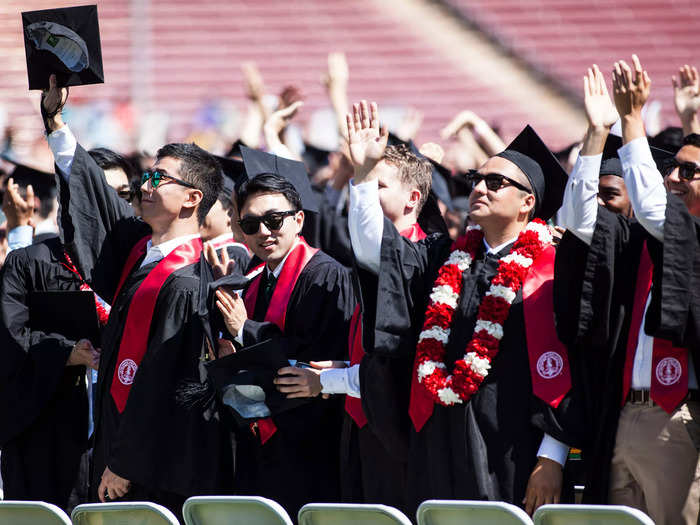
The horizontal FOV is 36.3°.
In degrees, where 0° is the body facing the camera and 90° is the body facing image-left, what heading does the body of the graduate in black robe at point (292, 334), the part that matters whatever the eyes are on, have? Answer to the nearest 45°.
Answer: approximately 45°

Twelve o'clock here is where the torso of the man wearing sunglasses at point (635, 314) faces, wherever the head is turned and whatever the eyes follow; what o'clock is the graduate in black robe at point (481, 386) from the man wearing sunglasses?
The graduate in black robe is roughly at 2 o'clock from the man wearing sunglasses.

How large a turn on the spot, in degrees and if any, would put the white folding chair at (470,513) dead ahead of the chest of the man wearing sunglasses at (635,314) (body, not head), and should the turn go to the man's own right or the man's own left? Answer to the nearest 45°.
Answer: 0° — they already face it

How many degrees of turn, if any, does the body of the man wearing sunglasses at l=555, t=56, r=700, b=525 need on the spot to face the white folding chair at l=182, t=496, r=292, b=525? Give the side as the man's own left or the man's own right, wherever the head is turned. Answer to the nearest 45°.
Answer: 0° — they already face it

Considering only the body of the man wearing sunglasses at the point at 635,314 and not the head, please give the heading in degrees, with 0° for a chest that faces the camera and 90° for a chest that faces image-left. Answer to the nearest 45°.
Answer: approximately 45°

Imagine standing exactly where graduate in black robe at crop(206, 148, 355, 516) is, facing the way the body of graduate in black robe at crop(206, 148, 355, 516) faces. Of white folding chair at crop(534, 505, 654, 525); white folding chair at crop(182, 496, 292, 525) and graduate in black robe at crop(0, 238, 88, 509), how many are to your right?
1
